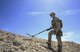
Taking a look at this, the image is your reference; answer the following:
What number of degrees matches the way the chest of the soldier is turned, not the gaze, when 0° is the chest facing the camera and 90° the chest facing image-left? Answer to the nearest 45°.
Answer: approximately 90°
